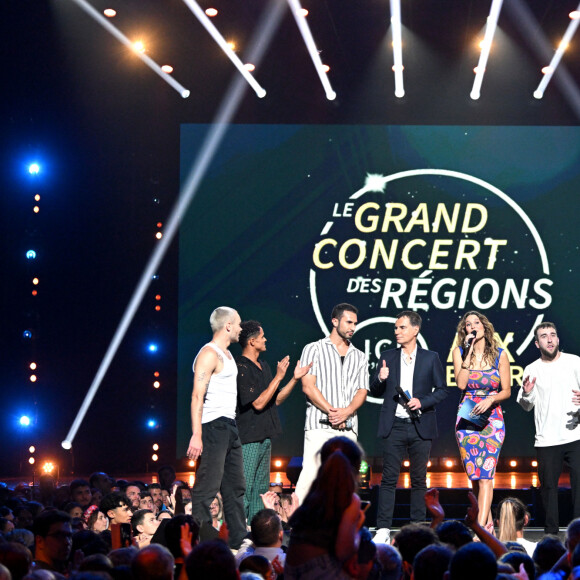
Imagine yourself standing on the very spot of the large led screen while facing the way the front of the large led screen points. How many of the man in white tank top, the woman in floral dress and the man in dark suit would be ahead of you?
3

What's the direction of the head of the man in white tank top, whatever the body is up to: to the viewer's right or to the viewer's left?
to the viewer's right

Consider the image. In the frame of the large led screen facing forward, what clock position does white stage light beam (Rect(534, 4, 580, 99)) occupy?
The white stage light beam is roughly at 10 o'clock from the large led screen.

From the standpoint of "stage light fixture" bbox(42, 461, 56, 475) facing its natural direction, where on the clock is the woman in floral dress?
The woman in floral dress is roughly at 11 o'clock from the stage light fixture.

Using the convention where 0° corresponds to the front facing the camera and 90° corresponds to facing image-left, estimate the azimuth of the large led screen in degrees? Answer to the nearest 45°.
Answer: approximately 0°

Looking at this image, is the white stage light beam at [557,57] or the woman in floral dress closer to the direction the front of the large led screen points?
the woman in floral dress

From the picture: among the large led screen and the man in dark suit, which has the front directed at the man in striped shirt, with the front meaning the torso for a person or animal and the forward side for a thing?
the large led screen
